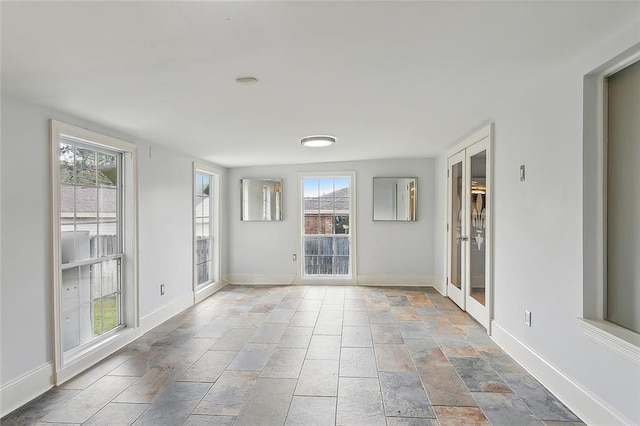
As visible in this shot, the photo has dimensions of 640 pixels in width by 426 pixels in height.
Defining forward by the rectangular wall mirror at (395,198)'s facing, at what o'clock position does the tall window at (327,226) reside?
The tall window is roughly at 3 o'clock from the rectangular wall mirror.

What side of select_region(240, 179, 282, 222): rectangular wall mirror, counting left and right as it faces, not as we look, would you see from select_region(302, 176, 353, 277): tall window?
left

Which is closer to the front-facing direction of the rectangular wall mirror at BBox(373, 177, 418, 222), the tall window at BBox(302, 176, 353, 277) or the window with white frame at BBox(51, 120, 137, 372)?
the window with white frame

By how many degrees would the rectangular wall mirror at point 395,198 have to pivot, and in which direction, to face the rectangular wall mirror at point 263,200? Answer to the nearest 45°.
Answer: approximately 90° to its right

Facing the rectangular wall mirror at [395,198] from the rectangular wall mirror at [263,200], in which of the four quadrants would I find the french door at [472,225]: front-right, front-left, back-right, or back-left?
front-right

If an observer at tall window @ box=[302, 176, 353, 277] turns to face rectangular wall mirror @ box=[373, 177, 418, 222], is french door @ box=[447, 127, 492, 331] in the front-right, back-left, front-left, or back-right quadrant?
front-right

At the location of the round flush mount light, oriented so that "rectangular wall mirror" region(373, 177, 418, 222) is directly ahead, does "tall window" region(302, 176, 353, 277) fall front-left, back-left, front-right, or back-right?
front-left

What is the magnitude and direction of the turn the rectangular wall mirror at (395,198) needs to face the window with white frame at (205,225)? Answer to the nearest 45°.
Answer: approximately 90° to its right

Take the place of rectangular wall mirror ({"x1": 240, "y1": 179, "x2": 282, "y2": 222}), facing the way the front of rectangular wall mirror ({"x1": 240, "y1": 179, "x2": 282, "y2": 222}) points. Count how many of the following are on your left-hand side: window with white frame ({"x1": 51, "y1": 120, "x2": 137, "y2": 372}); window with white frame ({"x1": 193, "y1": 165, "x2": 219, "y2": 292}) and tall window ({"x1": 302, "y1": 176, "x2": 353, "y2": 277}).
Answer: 1

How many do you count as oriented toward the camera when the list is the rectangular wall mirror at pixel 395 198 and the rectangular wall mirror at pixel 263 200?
2

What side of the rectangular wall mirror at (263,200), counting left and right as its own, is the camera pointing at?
front

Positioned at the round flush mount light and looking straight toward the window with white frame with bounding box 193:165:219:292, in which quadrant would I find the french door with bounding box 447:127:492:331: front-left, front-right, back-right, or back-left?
back-right

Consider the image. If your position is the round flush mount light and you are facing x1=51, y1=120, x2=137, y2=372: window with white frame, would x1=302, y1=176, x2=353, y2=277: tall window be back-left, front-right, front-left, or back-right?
back-right

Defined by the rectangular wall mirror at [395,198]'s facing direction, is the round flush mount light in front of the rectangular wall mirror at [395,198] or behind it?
in front

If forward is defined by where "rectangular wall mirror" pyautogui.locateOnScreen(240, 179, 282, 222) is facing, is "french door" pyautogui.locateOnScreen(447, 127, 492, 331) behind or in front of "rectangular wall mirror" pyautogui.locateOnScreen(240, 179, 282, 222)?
in front

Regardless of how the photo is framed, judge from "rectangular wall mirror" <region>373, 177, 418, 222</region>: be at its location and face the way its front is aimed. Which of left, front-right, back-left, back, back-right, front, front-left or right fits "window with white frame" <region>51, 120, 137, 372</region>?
front-right

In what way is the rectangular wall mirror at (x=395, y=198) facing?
toward the camera

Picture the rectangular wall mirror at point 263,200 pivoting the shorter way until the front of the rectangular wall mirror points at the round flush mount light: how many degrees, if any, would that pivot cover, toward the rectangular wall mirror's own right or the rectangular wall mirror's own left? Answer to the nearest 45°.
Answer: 0° — it already faces it
